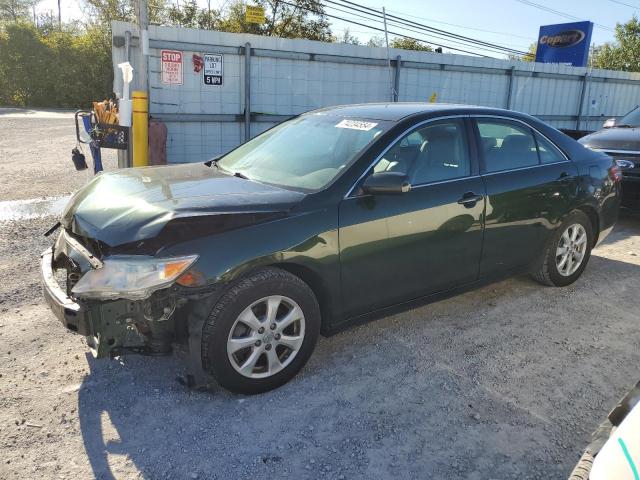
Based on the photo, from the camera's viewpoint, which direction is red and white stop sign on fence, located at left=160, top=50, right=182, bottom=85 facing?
toward the camera

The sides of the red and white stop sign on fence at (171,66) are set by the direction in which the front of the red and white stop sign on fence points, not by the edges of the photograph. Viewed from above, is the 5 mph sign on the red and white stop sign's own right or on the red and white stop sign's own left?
on the red and white stop sign's own left

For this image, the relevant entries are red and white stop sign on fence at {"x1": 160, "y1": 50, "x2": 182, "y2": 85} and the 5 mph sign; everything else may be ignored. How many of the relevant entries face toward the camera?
2

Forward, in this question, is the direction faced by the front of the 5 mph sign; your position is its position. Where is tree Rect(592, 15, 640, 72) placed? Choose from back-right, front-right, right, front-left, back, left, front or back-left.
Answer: back-left

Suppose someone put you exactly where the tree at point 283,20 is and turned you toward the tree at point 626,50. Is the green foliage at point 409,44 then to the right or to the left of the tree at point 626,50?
left

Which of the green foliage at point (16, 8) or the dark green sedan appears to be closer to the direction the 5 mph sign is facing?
the dark green sedan

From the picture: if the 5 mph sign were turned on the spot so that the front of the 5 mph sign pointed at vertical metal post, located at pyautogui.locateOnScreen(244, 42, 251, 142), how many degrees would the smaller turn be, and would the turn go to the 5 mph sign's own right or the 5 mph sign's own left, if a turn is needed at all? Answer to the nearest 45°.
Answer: approximately 90° to the 5 mph sign's own left

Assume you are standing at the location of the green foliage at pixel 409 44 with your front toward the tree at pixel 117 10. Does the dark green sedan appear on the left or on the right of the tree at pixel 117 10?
left

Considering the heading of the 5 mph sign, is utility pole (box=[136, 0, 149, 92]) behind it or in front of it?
in front

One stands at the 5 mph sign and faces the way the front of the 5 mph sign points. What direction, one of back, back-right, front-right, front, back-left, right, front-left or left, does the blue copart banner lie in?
back-left

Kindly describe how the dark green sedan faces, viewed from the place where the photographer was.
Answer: facing the viewer and to the left of the viewer

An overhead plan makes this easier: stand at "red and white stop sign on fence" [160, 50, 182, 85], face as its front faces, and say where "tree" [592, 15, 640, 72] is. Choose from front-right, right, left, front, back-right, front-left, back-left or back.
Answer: back-left

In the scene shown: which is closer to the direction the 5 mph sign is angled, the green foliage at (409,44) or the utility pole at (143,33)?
the utility pole

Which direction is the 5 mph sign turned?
toward the camera
